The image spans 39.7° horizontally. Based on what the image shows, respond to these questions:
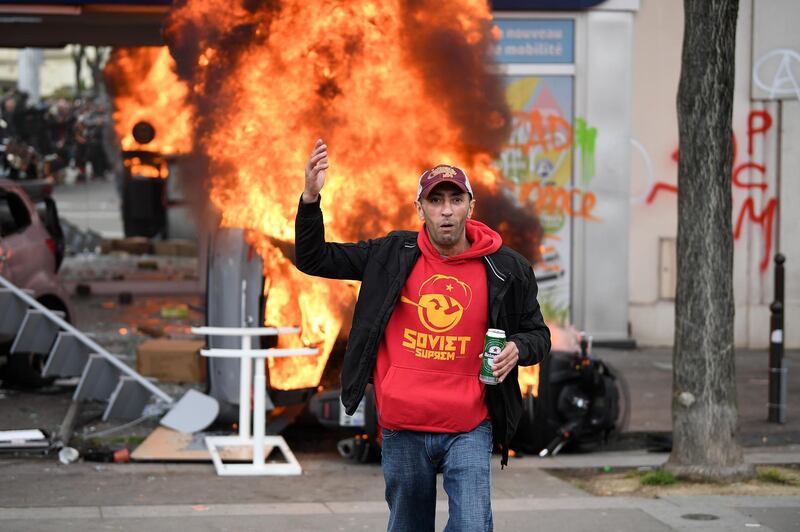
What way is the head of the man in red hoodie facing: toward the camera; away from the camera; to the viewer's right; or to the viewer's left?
toward the camera

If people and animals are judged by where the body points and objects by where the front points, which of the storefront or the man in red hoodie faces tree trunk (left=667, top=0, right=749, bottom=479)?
the storefront

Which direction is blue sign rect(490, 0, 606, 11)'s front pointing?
toward the camera

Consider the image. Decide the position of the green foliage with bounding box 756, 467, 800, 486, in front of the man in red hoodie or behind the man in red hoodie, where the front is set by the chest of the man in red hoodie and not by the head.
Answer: behind

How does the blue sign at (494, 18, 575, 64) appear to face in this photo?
toward the camera

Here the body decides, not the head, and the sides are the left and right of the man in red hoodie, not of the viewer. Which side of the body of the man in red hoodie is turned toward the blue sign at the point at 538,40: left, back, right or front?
back

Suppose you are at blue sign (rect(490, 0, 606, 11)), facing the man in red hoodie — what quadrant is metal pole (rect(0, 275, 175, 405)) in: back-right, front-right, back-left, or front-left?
front-right

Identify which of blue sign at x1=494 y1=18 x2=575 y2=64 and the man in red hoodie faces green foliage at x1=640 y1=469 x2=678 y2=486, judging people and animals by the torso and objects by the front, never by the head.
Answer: the blue sign

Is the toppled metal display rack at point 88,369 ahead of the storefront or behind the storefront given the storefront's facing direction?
ahead

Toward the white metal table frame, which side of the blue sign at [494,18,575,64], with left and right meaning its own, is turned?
front

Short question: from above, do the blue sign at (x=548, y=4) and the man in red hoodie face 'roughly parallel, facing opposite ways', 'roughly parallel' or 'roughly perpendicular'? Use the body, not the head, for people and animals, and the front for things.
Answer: roughly parallel

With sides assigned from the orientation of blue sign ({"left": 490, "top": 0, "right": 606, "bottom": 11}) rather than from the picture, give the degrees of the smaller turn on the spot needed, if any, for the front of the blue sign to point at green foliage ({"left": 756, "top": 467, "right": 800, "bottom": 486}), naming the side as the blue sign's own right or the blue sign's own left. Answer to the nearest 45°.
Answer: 0° — it already faces it

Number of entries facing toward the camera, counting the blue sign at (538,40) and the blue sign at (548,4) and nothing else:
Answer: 2

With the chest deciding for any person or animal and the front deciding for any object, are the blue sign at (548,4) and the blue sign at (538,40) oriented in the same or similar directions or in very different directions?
same or similar directions

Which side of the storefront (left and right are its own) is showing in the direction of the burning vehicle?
front

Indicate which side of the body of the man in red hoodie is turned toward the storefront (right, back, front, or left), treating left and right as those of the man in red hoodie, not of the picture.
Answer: back

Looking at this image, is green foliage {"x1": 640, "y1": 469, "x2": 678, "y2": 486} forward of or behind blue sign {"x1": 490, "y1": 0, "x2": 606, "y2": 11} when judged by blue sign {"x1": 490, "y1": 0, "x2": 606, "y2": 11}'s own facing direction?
forward
